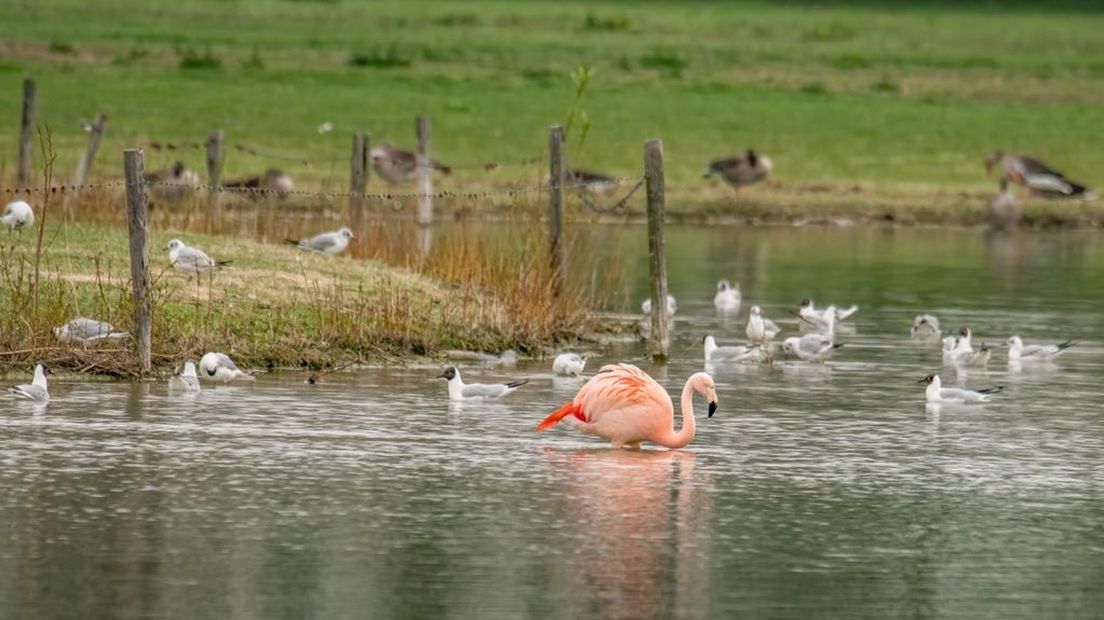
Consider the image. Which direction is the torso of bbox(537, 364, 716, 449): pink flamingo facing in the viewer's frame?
to the viewer's right

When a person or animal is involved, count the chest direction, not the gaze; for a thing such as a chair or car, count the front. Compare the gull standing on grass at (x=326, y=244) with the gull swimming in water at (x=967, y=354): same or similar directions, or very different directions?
very different directions

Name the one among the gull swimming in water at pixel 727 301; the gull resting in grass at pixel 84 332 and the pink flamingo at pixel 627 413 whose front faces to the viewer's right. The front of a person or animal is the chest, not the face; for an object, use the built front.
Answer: the pink flamingo

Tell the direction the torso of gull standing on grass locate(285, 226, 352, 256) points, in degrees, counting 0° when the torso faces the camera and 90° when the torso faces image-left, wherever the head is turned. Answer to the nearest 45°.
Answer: approximately 270°

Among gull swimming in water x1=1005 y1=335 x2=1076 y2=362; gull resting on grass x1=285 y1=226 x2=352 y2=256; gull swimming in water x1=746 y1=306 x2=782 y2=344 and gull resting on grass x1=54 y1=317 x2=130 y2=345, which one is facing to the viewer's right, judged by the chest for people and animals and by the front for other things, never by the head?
gull resting on grass x1=285 y1=226 x2=352 y2=256

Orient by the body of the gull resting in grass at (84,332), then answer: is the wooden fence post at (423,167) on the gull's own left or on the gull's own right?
on the gull's own right

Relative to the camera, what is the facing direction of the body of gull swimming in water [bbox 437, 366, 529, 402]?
to the viewer's left
